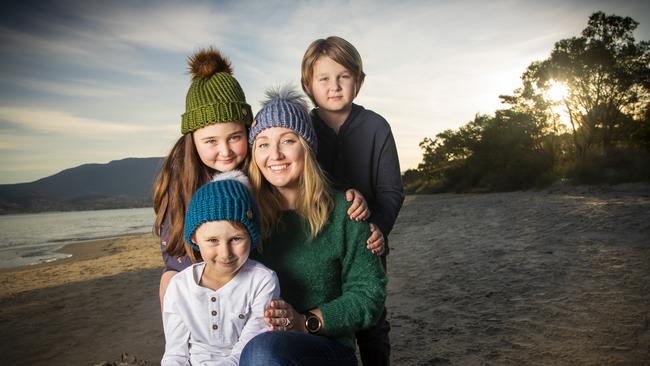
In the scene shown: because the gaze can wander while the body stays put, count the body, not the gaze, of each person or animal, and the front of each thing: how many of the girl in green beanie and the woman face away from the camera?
0

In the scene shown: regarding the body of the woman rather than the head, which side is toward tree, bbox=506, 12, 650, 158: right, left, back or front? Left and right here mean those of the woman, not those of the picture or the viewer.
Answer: back

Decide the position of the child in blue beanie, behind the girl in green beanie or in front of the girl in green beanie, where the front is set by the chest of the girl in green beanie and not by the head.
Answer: in front

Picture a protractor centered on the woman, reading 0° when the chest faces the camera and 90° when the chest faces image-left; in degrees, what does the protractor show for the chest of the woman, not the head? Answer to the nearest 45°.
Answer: approximately 45°

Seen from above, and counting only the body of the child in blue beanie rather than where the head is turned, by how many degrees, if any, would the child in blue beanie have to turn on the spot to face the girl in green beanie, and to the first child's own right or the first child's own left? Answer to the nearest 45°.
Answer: approximately 180°

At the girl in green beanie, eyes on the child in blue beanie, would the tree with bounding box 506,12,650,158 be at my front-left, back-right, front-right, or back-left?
back-left

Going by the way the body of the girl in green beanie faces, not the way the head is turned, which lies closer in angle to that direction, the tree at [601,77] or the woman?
the woman

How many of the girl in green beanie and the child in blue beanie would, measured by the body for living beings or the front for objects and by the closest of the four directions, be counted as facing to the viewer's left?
0

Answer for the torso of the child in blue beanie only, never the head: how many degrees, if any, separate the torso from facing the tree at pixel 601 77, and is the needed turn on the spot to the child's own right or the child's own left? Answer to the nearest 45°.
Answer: approximately 135° to the child's own left

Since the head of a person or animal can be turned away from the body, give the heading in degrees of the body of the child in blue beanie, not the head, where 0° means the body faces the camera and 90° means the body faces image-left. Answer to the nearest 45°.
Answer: approximately 0°
